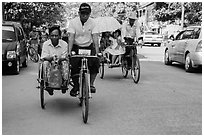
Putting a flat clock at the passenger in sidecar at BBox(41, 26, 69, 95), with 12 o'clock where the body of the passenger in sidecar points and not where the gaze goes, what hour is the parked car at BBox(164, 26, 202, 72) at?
The parked car is roughly at 7 o'clock from the passenger in sidecar.

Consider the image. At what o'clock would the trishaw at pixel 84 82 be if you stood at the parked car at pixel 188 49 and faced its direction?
The trishaw is roughly at 8 o'clock from the parked car.

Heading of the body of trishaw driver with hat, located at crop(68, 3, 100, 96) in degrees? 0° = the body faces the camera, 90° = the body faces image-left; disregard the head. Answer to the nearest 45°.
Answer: approximately 0°

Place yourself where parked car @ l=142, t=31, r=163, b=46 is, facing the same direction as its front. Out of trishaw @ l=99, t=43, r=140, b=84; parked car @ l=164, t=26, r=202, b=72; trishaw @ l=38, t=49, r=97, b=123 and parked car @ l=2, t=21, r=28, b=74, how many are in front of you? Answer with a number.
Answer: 0

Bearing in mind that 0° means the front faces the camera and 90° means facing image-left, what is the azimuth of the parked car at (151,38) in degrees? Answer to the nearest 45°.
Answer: approximately 0°

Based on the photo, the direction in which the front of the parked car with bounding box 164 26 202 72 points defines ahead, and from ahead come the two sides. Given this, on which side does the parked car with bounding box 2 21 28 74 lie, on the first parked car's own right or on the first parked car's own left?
on the first parked car's own left

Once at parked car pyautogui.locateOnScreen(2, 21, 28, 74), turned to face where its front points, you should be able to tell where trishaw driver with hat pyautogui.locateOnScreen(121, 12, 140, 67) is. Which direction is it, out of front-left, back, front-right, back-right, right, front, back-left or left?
front-left

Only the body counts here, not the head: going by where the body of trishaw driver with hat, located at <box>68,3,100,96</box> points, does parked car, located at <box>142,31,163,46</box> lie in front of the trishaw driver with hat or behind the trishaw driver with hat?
behind

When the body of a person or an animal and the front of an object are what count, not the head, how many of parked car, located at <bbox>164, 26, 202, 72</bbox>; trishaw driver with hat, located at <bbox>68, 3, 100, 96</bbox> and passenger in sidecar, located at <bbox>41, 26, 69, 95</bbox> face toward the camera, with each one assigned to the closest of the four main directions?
2

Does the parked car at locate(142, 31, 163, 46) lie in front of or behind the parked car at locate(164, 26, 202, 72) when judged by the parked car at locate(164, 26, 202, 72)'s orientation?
in front

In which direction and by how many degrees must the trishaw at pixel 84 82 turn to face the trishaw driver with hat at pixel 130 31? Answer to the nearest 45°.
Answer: approximately 180°

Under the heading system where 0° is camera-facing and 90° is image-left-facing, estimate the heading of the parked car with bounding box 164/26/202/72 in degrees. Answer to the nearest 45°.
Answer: approximately 135°
